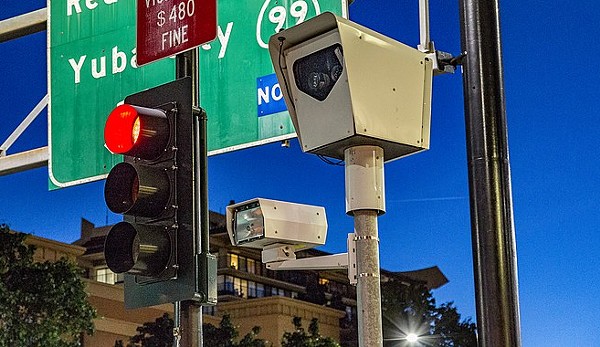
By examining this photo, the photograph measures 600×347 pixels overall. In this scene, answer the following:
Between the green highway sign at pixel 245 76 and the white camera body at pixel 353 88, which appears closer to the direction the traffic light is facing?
the white camera body

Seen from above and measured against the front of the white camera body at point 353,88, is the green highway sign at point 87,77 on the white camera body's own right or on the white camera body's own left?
on the white camera body's own right

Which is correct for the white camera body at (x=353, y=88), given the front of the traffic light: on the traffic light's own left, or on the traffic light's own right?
on the traffic light's own left

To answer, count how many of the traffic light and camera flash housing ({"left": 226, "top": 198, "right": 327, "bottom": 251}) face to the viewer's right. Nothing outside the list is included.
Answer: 0

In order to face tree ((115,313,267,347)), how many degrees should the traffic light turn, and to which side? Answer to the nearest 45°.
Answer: approximately 135° to its right

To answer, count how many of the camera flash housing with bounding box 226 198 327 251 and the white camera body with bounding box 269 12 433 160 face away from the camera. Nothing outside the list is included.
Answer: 0

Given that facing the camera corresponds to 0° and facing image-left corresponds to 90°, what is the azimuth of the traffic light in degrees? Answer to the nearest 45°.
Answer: approximately 45°

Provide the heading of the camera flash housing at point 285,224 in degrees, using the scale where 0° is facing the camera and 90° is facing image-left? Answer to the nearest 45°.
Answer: approximately 45°
